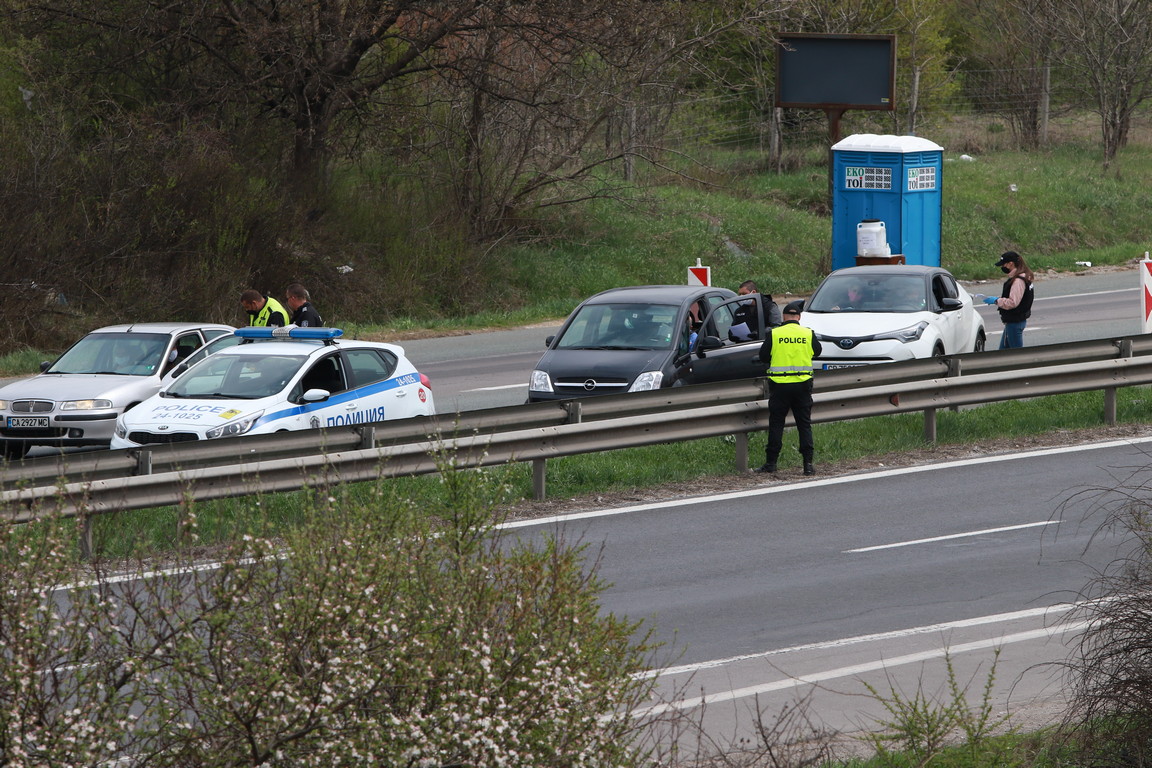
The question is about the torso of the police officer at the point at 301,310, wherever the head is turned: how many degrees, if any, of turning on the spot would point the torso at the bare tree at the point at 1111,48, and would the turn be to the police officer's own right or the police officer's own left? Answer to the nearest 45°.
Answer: approximately 135° to the police officer's own right

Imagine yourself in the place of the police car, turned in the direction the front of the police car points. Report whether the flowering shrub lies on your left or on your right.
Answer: on your left

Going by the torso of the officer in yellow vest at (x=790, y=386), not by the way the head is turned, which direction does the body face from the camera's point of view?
away from the camera

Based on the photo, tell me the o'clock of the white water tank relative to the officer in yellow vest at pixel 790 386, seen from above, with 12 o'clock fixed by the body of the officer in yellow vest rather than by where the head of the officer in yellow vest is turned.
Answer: The white water tank is roughly at 12 o'clock from the officer in yellow vest.

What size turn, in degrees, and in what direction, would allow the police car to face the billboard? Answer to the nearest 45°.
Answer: approximately 180°

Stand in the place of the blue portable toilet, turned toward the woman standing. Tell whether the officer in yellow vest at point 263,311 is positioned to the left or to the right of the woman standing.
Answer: right

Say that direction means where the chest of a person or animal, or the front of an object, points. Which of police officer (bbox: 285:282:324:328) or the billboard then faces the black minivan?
the billboard

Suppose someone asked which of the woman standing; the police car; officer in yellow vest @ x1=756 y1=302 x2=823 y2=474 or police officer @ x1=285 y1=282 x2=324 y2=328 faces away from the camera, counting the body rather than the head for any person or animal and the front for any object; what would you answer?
the officer in yellow vest

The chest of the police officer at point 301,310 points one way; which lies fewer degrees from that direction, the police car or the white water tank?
the police car

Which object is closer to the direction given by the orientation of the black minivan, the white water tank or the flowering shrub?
the flowering shrub

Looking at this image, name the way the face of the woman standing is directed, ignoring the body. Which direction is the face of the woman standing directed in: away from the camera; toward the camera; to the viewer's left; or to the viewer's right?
to the viewer's left

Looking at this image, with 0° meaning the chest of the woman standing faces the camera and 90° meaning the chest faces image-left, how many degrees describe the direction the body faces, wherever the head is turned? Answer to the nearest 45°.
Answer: approximately 90°

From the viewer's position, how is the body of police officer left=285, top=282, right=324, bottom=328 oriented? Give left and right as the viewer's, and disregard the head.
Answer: facing to the left of the viewer
